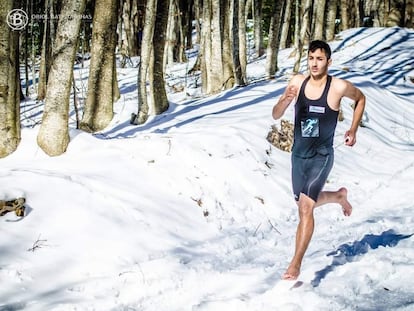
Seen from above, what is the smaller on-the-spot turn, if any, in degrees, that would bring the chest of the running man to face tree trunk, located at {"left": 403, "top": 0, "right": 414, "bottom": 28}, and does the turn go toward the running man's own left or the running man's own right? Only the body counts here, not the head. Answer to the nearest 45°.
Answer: approximately 135° to the running man's own right

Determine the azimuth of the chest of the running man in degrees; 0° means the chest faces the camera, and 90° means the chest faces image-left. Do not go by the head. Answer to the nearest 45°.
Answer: approximately 45°

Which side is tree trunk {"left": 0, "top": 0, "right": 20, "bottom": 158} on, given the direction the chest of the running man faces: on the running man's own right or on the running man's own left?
on the running man's own right

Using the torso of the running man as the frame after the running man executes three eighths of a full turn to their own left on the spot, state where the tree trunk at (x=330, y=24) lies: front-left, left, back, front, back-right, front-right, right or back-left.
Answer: left

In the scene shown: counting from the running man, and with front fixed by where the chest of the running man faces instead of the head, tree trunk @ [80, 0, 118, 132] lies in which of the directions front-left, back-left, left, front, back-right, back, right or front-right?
right

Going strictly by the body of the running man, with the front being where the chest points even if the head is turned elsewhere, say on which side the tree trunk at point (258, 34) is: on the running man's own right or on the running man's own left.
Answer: on the running man's own right

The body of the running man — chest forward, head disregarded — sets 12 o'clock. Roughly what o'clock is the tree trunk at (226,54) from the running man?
The tree trunk is roughly at 4 o'clock from the running man.

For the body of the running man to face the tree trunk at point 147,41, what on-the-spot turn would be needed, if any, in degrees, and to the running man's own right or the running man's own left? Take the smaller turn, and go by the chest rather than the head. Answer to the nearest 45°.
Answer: approximately 90° to the running man's own right

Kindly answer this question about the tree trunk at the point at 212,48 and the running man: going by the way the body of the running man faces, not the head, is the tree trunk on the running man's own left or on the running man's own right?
on the running man's own right

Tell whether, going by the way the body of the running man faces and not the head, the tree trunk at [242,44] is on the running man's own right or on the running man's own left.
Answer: on the running man's own right

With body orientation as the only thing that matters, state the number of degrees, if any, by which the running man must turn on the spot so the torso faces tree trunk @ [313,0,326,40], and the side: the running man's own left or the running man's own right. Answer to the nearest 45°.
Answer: approximately 135° to the running man's own right

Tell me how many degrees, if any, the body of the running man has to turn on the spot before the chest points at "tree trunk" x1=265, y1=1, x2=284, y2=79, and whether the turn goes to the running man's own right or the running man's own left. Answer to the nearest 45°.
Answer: approximately 135° to the running man's own right
